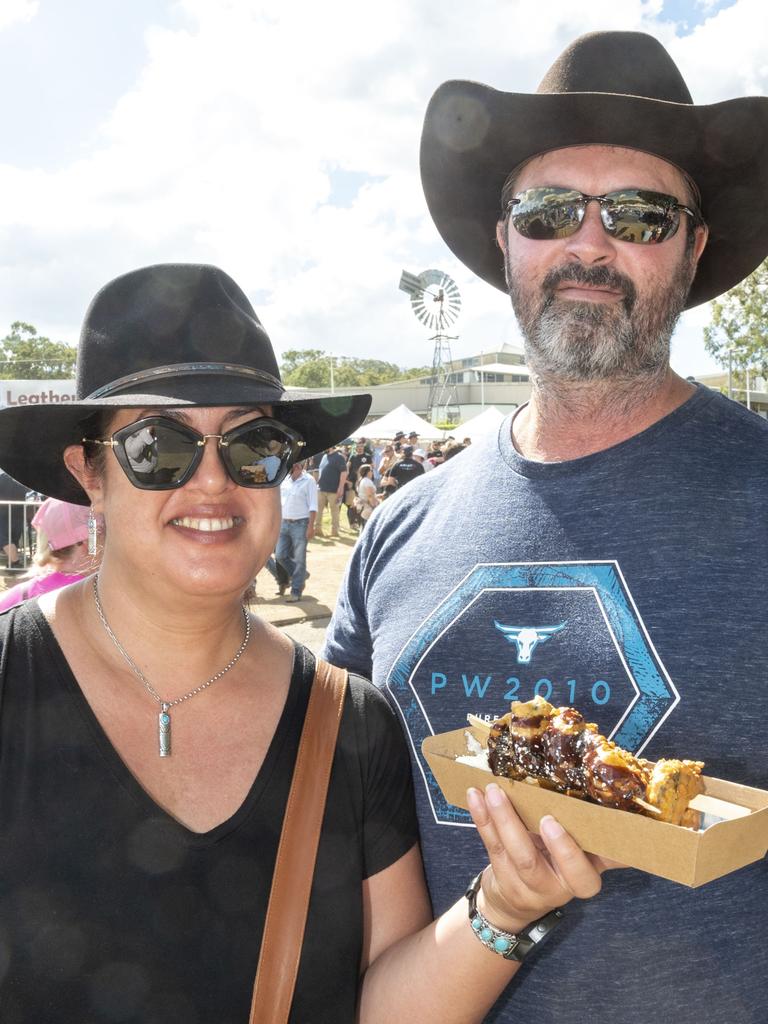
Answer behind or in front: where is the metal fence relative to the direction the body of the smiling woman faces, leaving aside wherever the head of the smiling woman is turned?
behind

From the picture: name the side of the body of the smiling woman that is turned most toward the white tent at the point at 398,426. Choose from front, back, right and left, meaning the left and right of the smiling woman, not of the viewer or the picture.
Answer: back

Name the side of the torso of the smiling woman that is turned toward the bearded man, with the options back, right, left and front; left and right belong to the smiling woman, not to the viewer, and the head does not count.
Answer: left

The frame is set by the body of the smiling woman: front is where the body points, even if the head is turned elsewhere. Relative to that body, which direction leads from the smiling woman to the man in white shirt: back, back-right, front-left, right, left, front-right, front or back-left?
back

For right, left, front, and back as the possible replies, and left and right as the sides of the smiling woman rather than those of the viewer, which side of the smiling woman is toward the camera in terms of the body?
front

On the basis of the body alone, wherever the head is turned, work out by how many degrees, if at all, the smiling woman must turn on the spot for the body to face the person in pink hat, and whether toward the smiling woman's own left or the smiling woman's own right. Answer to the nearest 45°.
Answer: approximately 180°
